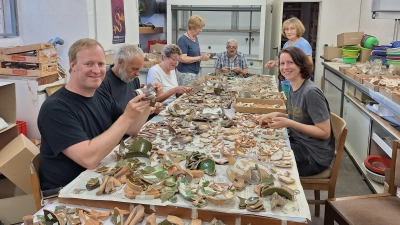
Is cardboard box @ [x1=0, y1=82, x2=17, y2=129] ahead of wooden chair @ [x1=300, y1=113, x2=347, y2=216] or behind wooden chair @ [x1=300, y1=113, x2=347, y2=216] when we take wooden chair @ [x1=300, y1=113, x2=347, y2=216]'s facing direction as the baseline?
ahead

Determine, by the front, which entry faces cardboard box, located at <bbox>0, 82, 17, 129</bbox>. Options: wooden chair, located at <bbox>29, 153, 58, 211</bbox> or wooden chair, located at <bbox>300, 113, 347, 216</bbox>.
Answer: wooden chair, located at <bbox>300, 113, 347, 216</bbox>

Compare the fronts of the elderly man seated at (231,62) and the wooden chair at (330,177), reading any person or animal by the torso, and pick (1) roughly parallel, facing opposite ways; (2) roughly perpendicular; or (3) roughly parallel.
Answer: roughly perpendicular

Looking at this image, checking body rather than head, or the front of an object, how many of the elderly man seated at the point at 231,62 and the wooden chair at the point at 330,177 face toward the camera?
1

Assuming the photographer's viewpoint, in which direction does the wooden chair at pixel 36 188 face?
facing to the right of the viewer

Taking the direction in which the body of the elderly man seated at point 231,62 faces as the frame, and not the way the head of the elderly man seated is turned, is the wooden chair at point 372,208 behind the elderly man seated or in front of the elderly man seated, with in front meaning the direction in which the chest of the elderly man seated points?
in front

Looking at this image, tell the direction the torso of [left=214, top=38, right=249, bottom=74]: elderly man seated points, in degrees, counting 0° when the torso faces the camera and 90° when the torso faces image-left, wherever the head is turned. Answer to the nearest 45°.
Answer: approximately 0°

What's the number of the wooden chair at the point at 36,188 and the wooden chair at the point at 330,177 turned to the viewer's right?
1

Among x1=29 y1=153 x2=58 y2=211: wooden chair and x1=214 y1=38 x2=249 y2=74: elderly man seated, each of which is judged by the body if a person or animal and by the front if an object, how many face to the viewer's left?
0

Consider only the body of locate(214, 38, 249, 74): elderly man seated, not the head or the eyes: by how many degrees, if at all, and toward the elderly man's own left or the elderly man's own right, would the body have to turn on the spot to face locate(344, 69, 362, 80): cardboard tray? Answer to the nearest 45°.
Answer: approximately 45° to the elderly man's own left

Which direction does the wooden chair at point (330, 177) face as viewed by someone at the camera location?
facing to the left of the viewer
